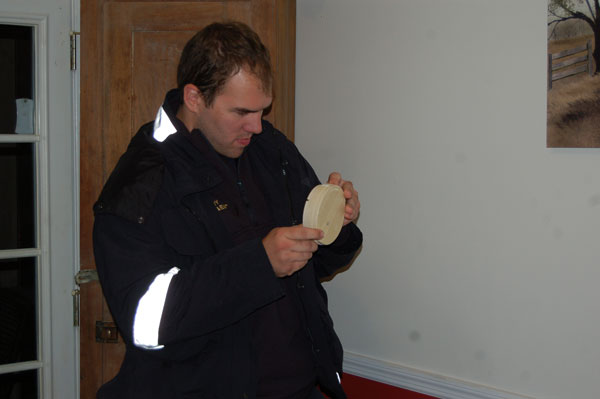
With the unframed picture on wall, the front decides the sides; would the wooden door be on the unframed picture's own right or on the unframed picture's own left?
on the unframed picture's own right

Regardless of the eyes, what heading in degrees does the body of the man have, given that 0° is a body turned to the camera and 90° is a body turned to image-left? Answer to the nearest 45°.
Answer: approximately 315°

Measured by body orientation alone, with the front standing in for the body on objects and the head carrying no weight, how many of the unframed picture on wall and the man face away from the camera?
0

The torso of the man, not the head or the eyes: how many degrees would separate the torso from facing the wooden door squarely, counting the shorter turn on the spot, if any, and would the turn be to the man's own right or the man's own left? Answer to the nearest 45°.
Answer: approximately 180°

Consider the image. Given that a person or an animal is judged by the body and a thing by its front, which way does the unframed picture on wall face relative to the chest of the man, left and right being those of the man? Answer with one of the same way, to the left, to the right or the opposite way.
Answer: to the right

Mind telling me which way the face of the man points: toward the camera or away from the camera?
toward the camera

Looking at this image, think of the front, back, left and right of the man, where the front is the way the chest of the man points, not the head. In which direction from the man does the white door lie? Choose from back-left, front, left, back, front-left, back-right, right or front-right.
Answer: back

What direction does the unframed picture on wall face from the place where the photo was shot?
facing the viewer

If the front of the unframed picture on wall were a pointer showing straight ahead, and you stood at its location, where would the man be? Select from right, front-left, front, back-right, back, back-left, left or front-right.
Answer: front-right

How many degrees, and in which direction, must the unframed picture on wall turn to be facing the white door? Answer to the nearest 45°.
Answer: approximately 90° to its right
